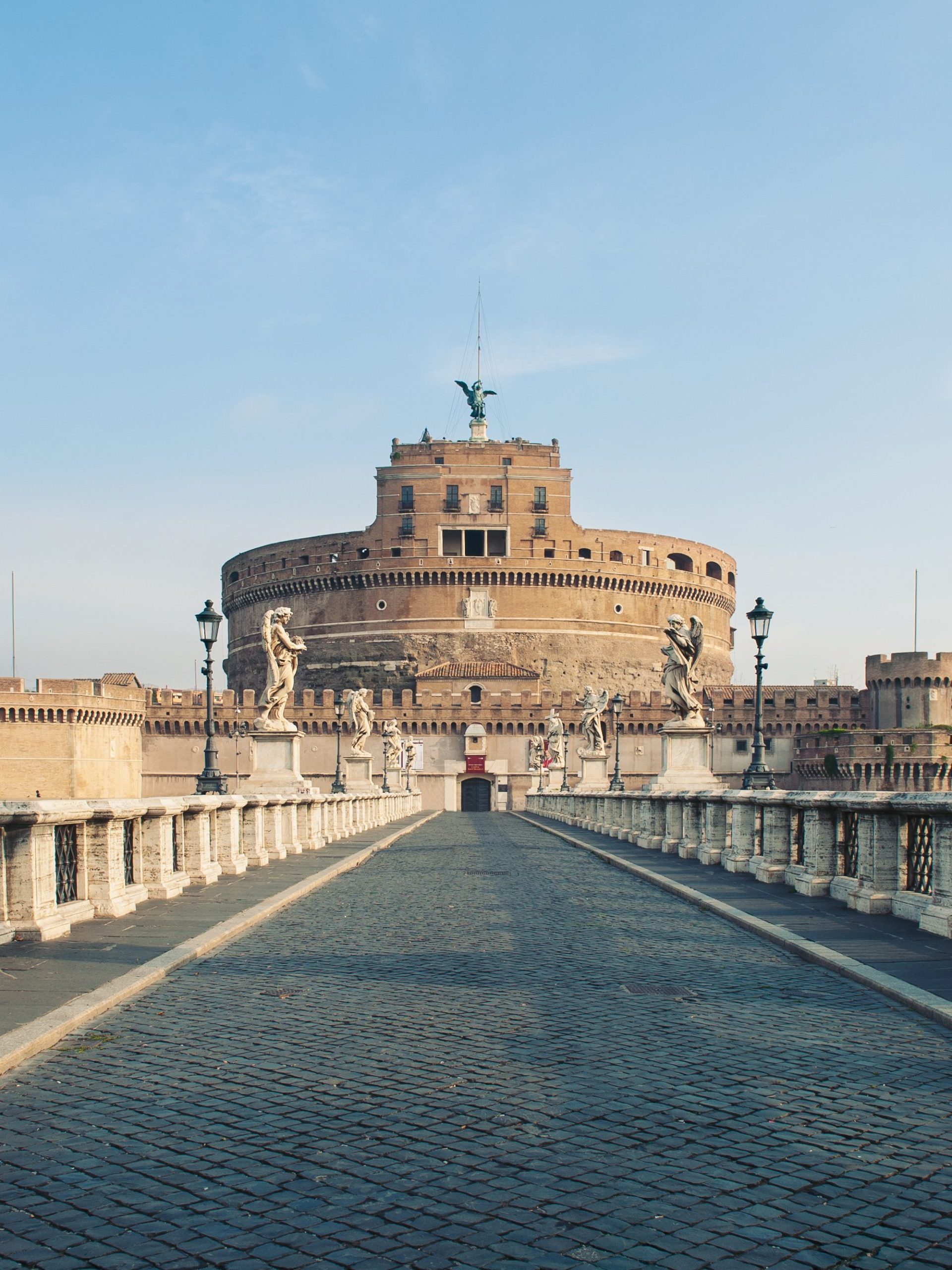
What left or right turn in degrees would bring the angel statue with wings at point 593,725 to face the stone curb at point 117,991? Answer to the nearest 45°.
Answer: approximately 45° to its left

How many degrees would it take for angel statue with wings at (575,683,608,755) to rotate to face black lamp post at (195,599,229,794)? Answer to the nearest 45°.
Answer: approximately 45° to its left

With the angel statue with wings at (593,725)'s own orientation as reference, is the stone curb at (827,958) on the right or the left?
on its left

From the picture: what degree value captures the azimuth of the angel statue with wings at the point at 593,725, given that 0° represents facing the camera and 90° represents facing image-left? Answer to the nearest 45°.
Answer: approximately 45°

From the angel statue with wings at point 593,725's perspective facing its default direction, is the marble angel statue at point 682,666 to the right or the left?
on its left

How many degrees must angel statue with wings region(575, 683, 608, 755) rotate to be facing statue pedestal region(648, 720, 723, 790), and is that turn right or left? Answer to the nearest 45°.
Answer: approximately 45° to its left
